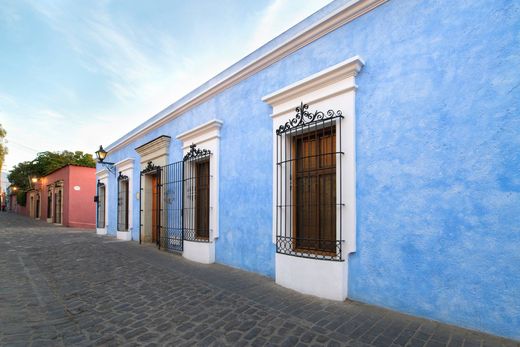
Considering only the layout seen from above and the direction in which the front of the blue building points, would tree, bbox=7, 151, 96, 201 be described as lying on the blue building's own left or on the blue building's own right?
on the blue building's own right

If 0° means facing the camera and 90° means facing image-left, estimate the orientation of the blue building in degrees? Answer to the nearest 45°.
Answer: approximately 45°

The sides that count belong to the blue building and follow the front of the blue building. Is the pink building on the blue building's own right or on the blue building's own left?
on the blue building's own right
